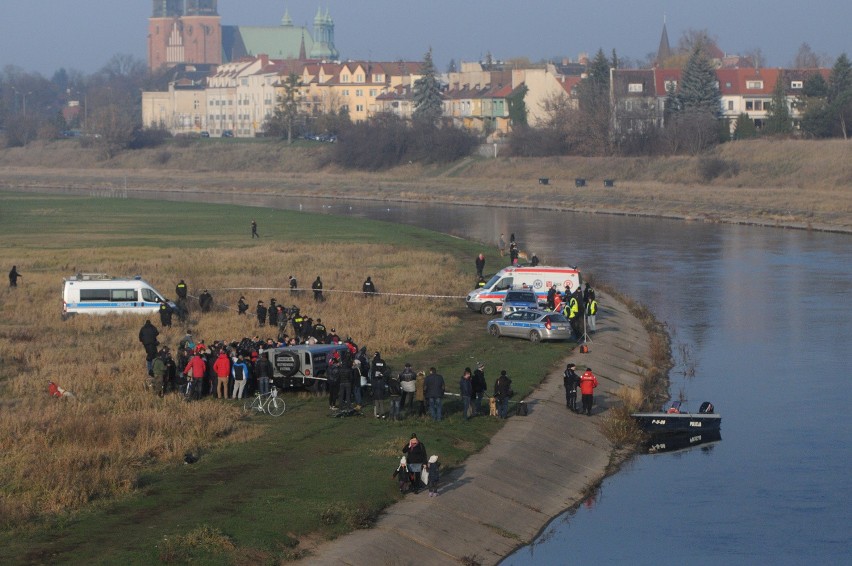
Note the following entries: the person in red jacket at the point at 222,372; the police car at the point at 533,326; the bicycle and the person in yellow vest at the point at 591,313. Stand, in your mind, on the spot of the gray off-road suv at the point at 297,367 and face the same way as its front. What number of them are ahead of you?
2

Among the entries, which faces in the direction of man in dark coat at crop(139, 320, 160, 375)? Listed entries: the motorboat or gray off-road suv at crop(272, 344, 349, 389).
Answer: the motorboat

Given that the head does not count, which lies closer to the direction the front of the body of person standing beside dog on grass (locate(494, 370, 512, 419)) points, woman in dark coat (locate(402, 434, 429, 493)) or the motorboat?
the motorboat

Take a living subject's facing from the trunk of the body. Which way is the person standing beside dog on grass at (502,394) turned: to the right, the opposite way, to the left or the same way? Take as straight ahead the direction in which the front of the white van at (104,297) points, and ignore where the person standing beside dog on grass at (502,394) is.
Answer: to the left

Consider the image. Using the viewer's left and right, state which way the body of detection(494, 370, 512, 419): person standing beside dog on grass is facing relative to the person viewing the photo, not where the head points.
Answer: facing away from the viewer

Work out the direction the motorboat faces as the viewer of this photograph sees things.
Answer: facing to the left of the viewer

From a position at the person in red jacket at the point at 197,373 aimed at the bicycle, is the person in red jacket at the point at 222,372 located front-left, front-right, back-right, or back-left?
front-left

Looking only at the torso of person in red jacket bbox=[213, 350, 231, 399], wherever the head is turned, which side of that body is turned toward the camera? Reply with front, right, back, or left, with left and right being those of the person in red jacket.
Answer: back

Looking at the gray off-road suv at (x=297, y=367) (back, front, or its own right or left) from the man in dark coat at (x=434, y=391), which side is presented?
right

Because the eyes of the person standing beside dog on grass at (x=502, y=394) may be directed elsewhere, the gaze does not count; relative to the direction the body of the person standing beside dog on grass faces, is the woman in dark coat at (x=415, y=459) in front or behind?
behind

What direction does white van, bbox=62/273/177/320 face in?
to the viewer's right

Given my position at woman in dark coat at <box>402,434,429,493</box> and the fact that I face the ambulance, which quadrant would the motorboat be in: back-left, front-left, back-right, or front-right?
front-right

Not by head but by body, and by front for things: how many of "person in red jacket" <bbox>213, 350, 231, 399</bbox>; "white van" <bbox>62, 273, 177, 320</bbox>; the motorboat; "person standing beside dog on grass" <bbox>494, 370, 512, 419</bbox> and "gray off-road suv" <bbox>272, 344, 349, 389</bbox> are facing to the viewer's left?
1

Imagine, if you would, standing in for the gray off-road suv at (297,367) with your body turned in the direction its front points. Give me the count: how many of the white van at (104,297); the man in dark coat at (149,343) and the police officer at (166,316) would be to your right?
0

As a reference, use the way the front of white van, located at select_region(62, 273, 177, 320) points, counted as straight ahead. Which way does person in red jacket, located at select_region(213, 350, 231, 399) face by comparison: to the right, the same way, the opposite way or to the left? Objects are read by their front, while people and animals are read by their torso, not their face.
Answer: to the left

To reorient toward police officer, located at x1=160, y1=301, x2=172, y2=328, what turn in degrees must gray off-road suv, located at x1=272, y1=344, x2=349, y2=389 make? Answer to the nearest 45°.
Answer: approximately 45° to its left

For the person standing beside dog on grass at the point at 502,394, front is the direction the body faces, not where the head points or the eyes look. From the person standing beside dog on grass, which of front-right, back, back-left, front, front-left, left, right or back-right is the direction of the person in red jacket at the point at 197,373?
left

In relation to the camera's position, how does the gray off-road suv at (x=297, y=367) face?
facing away from the viewer and to the right of the viewer
